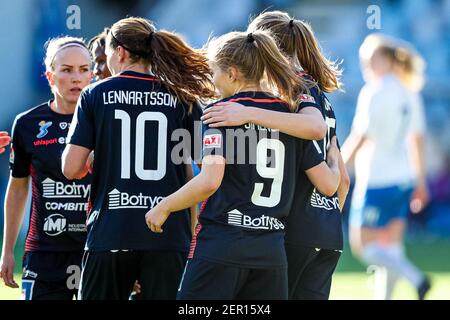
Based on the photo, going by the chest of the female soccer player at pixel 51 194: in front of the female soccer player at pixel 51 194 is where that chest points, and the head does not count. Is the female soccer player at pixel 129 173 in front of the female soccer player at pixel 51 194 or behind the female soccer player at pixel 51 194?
in front

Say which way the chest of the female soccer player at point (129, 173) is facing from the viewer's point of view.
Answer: away from the camera

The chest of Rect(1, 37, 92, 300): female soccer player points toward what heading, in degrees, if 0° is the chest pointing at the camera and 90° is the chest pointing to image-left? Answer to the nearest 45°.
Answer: approximately 315°

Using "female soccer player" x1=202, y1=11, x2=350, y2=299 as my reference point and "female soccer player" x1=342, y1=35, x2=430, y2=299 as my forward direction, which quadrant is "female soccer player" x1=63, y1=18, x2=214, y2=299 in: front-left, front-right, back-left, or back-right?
back-left

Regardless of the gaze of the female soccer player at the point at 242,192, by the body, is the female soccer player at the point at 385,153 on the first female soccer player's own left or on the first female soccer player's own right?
on the first female soccer player's own right

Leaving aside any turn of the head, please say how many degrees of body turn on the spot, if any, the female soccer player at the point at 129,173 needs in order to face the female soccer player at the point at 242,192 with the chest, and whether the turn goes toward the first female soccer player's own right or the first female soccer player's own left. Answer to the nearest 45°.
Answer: approximately 135° to the first female soccer player's own right

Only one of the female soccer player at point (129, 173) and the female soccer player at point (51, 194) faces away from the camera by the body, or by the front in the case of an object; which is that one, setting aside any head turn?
the female soccer player at point (129, 173)

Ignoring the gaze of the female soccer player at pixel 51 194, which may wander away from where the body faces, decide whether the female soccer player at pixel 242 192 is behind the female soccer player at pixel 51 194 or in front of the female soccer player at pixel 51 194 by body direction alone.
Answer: in front

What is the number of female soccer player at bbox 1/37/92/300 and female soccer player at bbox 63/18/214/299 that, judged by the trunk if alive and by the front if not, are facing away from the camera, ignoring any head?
1

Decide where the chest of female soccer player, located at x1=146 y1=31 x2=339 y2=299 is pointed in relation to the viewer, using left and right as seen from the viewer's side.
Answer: facing away from the viewer and to the left of the viewer

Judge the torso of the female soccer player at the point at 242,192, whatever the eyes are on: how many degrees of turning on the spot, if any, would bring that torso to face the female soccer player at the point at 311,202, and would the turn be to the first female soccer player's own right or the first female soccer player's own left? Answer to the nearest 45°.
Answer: approximately 90° to the first female soccer player's own right
